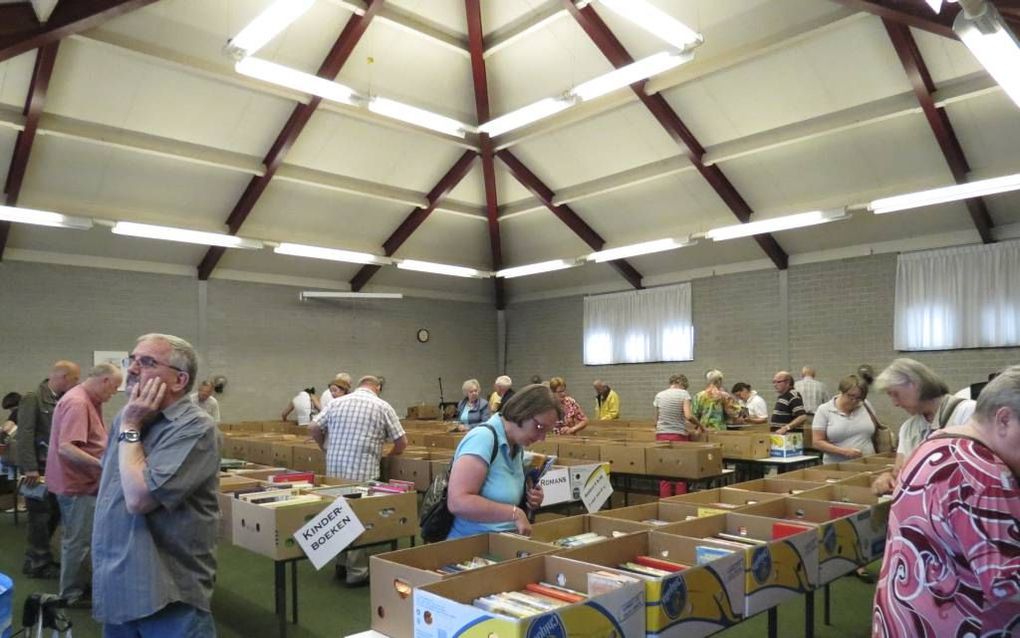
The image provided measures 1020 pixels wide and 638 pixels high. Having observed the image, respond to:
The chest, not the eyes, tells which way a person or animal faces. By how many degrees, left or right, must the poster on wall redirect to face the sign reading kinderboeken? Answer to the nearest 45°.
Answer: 0° — it already faces it

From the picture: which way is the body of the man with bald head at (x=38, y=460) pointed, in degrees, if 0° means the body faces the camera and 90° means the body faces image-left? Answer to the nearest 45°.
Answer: approximately 270°

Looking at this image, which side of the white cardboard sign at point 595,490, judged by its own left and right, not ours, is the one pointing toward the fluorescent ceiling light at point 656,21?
back

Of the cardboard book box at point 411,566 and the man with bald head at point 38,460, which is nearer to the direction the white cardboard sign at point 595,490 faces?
the cardboard book box

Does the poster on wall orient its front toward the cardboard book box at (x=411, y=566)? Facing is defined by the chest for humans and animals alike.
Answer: yes

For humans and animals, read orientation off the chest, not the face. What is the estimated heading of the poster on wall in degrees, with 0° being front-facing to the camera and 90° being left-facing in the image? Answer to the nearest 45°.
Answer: approximately 0°

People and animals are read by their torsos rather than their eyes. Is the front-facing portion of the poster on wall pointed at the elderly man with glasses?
yes

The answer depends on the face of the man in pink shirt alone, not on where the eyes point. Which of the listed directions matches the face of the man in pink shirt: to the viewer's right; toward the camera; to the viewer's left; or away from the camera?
to the viewer's right

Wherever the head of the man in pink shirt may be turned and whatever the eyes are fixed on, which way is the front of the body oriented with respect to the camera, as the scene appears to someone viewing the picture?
to the viewer's right
